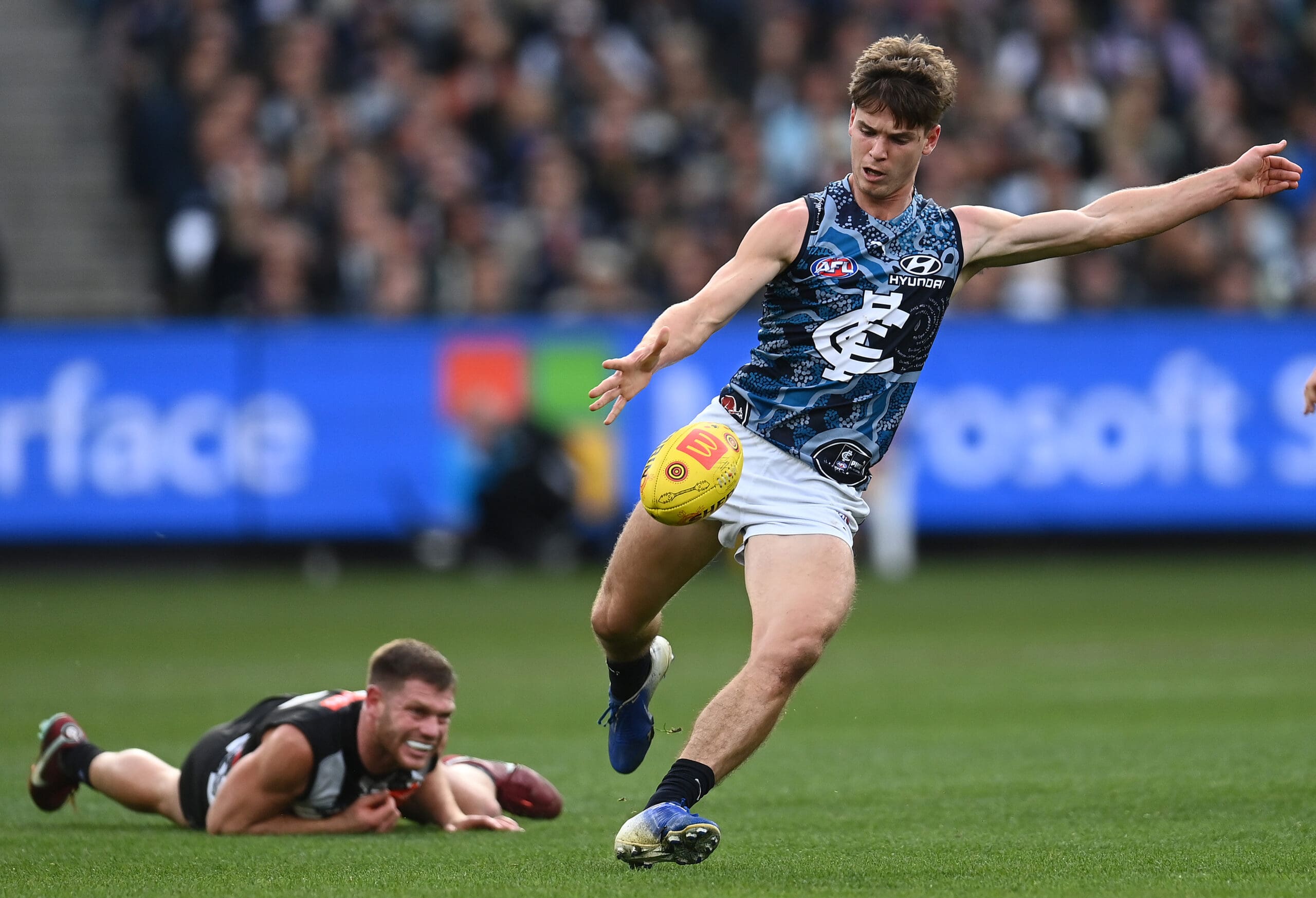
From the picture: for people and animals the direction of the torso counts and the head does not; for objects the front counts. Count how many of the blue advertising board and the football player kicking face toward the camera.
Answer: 2

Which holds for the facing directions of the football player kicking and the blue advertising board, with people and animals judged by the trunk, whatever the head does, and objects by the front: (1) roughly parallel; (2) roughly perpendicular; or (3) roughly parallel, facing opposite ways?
roughly parallel

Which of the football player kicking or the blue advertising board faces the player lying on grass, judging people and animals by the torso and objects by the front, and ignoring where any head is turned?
the blue advertising board

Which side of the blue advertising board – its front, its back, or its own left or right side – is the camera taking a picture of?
front

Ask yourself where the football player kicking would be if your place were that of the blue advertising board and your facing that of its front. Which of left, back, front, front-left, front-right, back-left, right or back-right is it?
front

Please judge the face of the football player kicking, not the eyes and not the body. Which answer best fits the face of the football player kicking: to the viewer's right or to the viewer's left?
to the viewer's left

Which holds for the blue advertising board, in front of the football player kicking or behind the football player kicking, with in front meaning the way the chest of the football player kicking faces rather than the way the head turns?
behind

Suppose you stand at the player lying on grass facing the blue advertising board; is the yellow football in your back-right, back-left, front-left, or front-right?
back-right

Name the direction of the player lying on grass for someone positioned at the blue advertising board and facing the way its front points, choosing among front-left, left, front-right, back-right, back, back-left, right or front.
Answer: front

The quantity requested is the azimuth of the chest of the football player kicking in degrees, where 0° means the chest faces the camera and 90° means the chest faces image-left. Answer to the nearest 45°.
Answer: approximately 0°

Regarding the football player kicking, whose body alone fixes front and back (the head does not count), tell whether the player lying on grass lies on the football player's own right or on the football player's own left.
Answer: on the football player's own right

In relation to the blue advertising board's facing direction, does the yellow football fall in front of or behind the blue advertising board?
in front
